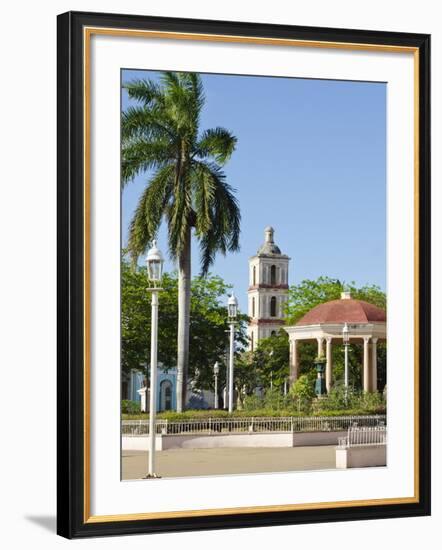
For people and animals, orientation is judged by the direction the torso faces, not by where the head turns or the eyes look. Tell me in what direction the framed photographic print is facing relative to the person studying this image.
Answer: facing the viewer and to the right of the viewer
